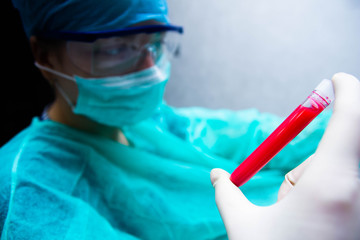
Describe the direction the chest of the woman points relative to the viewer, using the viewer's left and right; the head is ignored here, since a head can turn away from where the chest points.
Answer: facing the viewer and to the right of the viewer
